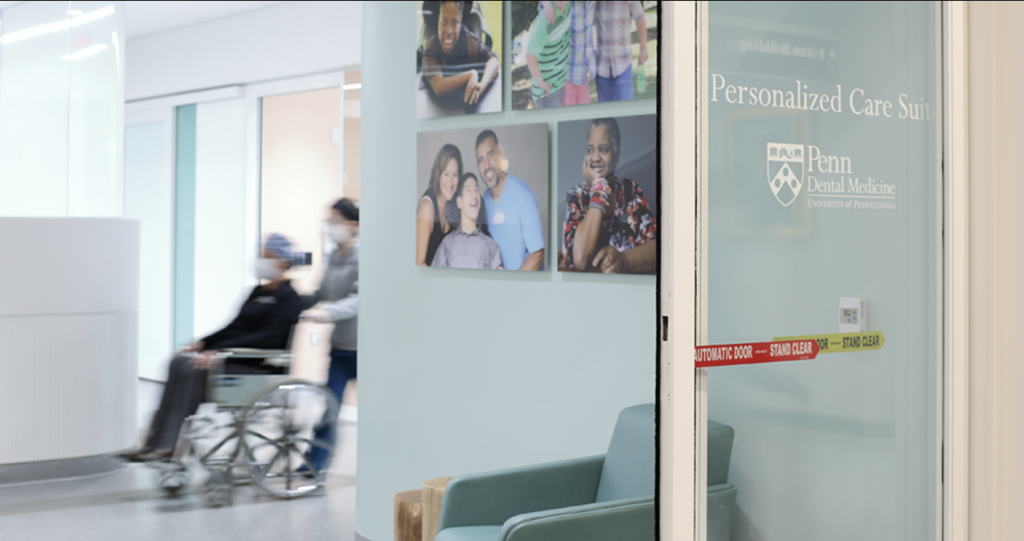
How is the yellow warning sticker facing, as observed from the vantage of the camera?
facing the viewer

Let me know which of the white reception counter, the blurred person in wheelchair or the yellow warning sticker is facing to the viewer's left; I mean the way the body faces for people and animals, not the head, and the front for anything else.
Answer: the blurred person in wheelchair

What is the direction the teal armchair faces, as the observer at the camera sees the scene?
facing the viewer and to the left of the viewer

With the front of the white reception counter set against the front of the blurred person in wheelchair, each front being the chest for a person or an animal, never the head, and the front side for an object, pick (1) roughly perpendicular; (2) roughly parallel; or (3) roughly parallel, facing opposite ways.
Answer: roughly perpendicular

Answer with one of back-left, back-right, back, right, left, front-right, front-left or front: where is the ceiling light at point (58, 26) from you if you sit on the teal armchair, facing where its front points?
right

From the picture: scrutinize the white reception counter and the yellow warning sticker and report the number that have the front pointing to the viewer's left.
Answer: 0

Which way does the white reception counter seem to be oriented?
toward the camera

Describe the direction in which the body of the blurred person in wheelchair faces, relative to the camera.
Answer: to the viewer's left

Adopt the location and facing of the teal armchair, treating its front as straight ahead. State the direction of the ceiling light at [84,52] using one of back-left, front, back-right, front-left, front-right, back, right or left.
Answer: right
